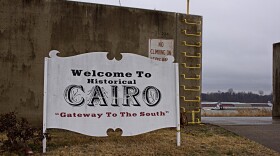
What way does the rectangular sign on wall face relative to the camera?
toward the camera

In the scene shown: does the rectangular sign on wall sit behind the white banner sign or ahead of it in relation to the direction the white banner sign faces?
behind

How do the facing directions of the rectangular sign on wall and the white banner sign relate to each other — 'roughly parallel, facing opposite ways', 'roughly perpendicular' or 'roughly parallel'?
roughly parallel

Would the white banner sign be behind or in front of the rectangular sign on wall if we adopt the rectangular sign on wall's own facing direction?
in front

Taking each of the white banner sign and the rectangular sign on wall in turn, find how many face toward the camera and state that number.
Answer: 2

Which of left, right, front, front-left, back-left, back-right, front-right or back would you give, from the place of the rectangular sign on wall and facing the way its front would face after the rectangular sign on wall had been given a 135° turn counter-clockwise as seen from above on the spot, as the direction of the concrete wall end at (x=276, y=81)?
front

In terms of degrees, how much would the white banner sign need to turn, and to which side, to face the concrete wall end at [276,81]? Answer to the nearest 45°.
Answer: approximately 135° to its left

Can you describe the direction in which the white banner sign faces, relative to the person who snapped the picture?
facing the viewer
